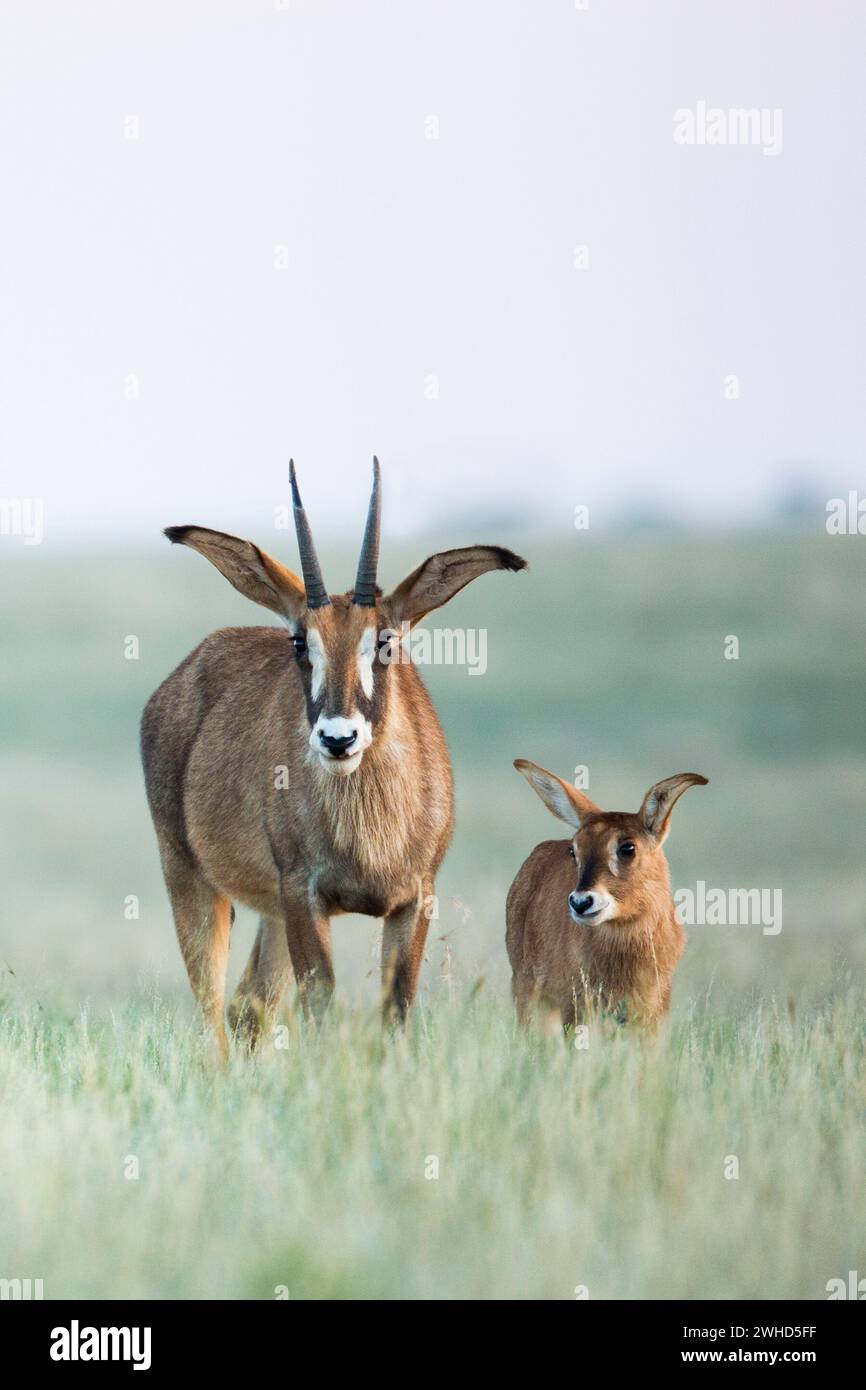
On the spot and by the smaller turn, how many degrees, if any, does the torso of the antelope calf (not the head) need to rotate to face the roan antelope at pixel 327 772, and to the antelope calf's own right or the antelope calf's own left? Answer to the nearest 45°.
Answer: approximately 90° to the antelope calf's own right

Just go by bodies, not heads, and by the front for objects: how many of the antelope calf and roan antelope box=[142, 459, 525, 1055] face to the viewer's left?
0

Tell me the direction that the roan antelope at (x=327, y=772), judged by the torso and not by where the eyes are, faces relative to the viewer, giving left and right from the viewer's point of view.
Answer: facing the viewer and to the right of the viewer

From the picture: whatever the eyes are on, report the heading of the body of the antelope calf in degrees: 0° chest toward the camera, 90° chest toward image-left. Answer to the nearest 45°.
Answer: approximately 315°

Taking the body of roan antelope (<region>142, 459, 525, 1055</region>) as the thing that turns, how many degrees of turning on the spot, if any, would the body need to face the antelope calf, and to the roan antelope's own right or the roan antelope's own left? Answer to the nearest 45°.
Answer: approximately 90° to the roan antelope's own left
